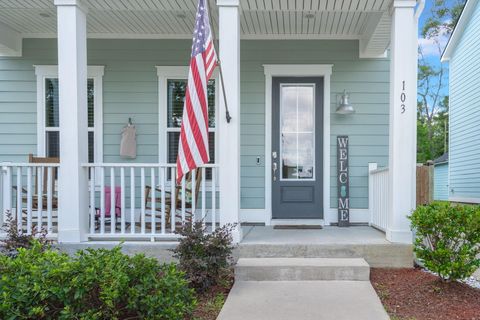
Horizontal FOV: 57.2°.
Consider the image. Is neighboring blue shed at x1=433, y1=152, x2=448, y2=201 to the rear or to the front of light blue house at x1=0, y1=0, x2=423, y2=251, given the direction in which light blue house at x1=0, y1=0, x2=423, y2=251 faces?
to the rear

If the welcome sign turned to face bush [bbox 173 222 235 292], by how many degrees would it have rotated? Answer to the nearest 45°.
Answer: approximately 45° to its right

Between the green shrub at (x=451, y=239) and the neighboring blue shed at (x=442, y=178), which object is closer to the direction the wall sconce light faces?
the green shrub

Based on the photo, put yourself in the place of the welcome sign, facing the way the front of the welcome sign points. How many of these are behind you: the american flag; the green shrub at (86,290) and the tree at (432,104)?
1

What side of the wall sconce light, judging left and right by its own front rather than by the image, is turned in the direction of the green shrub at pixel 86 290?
front

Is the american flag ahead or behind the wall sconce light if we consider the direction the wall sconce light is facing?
ahead

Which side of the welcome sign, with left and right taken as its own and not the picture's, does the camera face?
front

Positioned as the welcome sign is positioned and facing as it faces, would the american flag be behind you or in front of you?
in front

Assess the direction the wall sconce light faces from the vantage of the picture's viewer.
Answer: facing the viewer

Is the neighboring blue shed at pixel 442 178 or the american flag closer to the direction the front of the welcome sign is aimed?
the american flag

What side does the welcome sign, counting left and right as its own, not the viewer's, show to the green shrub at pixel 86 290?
front

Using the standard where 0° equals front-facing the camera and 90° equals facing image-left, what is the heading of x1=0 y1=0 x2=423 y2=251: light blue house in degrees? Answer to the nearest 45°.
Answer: approximately 0°

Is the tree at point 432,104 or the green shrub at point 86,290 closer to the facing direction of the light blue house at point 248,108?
the green shrub

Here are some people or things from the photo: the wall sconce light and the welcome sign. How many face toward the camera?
2
